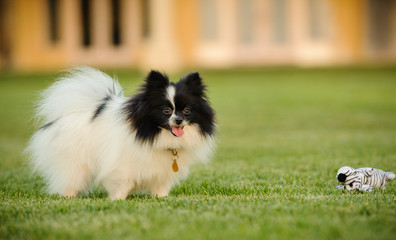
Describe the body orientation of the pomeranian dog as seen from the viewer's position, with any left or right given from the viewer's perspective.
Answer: facing the viewer and to the right of the viewer

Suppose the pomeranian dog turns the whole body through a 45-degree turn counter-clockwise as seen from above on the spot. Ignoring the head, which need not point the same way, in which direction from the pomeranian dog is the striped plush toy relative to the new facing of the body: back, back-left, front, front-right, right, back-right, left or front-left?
front
